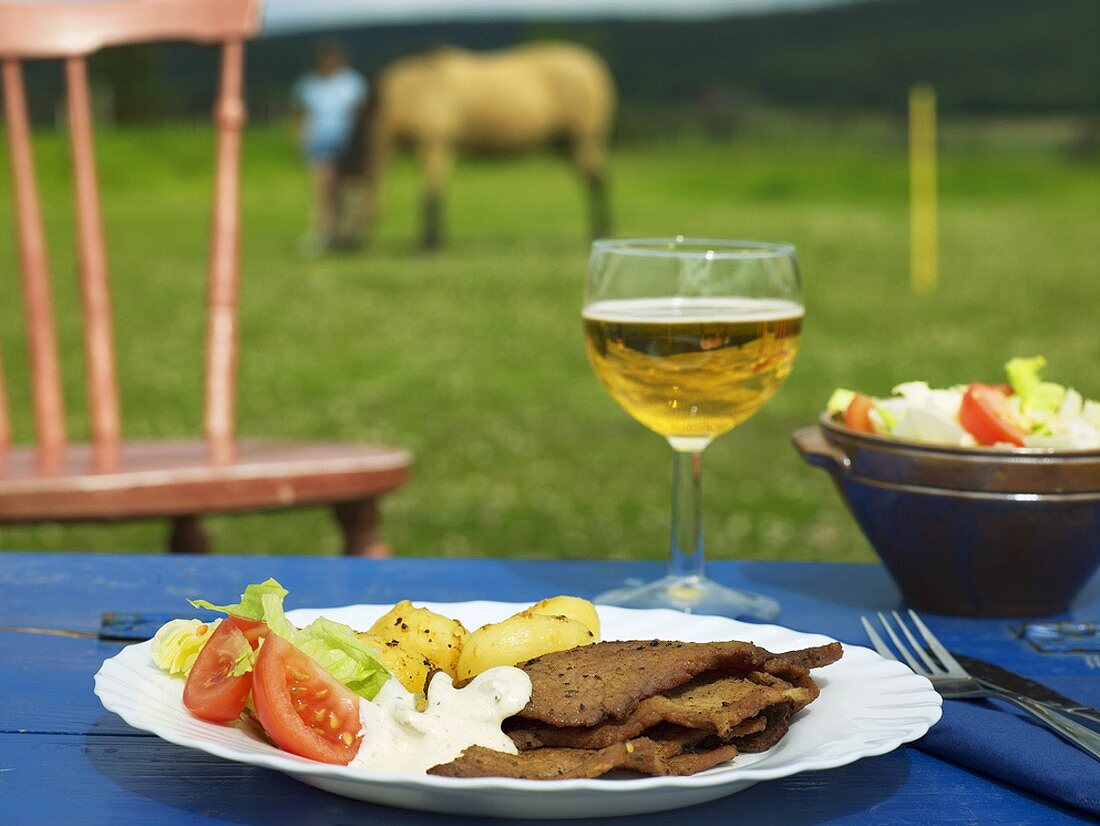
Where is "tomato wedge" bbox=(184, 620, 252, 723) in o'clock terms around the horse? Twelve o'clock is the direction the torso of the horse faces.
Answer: The tomato wedge is roughly at 9 o'clock from the horse.

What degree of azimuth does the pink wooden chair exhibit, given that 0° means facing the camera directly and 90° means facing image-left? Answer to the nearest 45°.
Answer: approximately 315°

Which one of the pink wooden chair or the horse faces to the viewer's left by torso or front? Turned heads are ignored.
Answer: the horse

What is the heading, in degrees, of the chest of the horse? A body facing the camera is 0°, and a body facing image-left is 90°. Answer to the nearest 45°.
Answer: approximately 90°

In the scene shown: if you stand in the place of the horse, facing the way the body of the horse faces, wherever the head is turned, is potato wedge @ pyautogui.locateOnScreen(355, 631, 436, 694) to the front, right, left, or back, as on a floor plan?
left

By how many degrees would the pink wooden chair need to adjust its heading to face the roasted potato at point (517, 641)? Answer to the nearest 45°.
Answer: approximately 45° to its right

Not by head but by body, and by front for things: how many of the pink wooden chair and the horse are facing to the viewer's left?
1

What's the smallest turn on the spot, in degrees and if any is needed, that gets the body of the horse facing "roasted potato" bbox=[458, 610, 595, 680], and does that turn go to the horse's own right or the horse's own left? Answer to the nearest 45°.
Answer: approximately 90° to the horse's own left

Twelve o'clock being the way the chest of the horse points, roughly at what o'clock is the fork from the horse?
The fork is roughly at 9 o'clock from the horse.

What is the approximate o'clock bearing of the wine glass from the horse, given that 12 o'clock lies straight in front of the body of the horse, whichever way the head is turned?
The wine glass is roughly at 9 o'clock from the horse.

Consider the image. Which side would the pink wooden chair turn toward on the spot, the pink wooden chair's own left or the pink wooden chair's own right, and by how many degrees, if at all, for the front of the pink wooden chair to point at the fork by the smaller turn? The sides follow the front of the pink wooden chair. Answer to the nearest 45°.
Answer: approximately 45° to the pink wooden chair's own right
